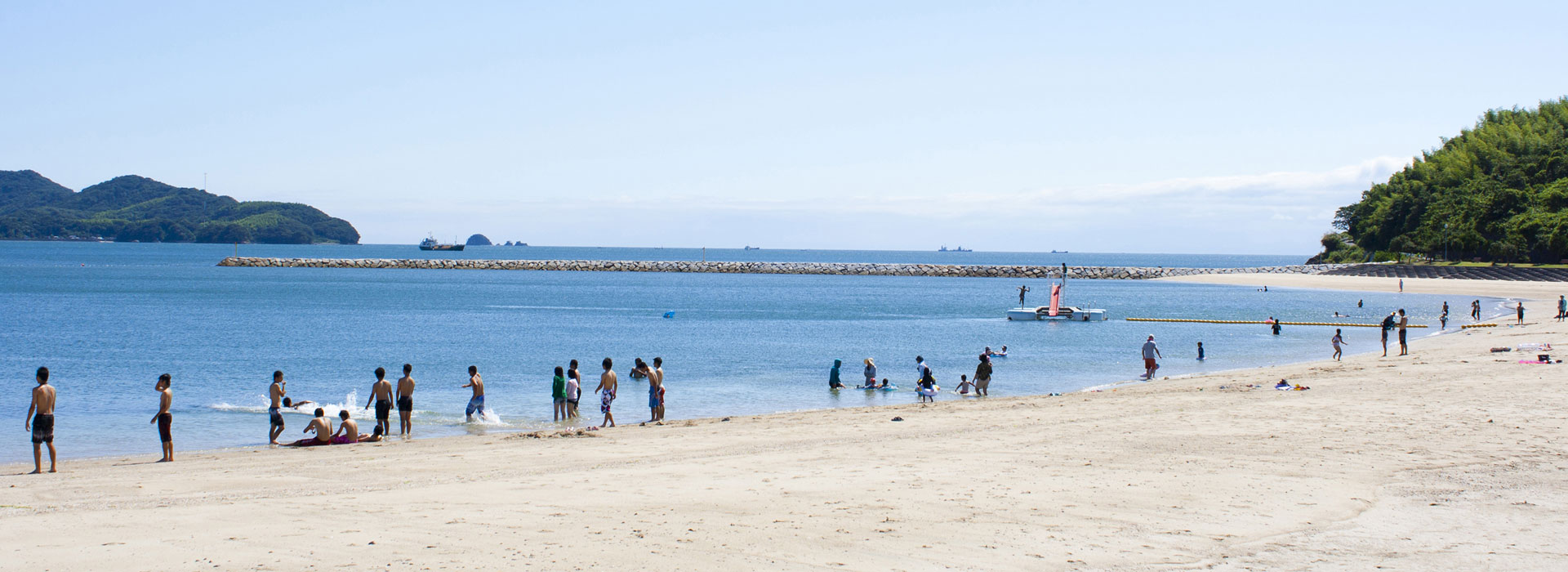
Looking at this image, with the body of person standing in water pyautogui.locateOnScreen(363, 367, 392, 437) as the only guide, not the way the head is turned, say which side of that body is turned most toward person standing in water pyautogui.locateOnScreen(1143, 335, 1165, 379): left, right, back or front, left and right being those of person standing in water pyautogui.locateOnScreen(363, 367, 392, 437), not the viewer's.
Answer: right

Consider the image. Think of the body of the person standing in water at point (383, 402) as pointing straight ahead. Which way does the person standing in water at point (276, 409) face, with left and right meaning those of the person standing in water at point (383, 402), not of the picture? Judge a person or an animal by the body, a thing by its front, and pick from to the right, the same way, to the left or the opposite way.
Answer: to the right

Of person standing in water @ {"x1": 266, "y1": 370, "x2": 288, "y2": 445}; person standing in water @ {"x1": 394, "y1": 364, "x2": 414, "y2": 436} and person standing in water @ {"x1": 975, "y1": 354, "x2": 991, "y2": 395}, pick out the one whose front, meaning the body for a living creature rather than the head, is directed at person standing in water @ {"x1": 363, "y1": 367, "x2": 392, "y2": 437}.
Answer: person standing in water @ {"x1": 266, "y1": 370, "x2": 288, "y2": 445}

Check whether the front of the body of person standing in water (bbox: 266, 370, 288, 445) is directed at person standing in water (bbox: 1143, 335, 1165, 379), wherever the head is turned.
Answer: yes

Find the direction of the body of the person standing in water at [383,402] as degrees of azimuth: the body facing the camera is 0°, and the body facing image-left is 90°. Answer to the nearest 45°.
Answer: approximately 180°

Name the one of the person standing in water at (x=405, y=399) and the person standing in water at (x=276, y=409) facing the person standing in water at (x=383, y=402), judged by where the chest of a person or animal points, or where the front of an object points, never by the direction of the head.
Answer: the person standing in water at (x=276, y=409)

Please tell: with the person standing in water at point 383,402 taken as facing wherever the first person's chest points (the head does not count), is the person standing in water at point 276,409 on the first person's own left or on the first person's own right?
on the first person's own left

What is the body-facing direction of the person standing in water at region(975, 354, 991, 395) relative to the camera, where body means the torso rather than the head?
away from the camera

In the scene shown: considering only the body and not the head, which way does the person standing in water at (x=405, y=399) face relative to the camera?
away from the camera

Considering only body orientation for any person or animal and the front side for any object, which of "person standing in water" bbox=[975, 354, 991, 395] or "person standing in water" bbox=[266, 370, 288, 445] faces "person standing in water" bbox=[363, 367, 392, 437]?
"person standing in water" bbox=[266, 370, 288, 445]

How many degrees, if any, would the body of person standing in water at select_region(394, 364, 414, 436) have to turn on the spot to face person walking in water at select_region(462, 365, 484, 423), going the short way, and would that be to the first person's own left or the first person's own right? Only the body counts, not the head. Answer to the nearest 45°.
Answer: approximately 45° to the first person's own right
